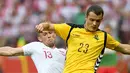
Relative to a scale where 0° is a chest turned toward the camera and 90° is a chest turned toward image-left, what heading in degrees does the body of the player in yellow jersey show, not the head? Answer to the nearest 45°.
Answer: approximately 0°
